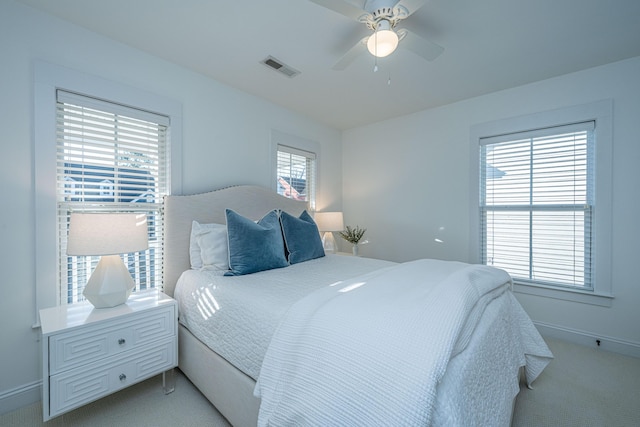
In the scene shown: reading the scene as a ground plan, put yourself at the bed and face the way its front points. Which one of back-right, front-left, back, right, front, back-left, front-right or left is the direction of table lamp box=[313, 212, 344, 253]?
back-left

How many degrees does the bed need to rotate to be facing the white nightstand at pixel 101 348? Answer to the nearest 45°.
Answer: approximately 135° to its right

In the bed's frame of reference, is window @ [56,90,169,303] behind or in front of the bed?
behind

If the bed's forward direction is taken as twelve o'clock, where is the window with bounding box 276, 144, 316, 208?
The window is roughly at 7 o'clock from the bed.

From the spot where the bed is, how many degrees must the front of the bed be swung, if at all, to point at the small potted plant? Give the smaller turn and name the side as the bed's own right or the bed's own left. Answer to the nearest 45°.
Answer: approximately 135° to the bed's own left

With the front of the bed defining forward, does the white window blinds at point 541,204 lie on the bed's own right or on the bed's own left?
on the bed's own left

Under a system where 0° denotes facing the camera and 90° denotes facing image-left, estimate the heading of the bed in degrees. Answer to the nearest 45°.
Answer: approximately 315°

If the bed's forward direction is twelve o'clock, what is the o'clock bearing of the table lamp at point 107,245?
The table lamp is roughly at 5 o'clock from the bed.
